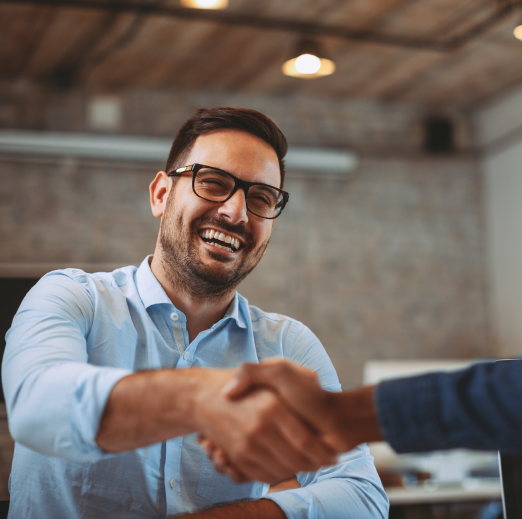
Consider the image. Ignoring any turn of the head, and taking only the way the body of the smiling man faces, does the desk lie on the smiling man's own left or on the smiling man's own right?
on the smiling man's own left

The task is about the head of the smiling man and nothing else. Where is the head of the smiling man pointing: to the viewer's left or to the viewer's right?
to the viewer's right

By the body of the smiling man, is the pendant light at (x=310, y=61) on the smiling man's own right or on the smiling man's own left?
on the smiling man's own left

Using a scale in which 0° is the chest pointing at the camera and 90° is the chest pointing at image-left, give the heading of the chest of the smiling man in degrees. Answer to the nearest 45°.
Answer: approximately 315°

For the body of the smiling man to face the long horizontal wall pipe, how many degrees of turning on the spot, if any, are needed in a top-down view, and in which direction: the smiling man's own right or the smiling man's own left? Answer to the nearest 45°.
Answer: approximately 135° to the smiling man's own left
